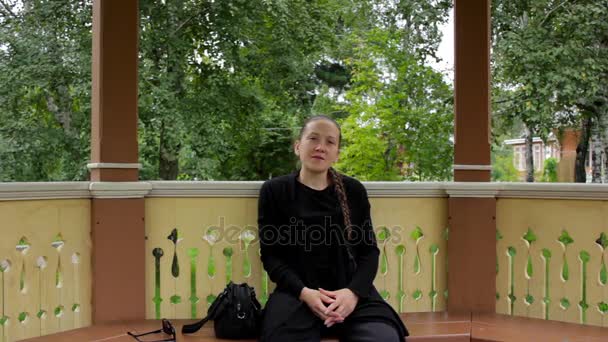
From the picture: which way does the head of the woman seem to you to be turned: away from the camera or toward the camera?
toward the camera

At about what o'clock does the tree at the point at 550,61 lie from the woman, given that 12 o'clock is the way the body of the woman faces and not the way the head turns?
The tree is roughly at 7 o'clock from the woman.

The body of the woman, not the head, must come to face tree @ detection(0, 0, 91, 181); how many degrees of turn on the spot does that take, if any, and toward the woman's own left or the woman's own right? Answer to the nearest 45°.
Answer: approximately 135° to the woman's own right

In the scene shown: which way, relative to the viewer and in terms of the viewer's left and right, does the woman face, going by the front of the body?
facing the viewer
